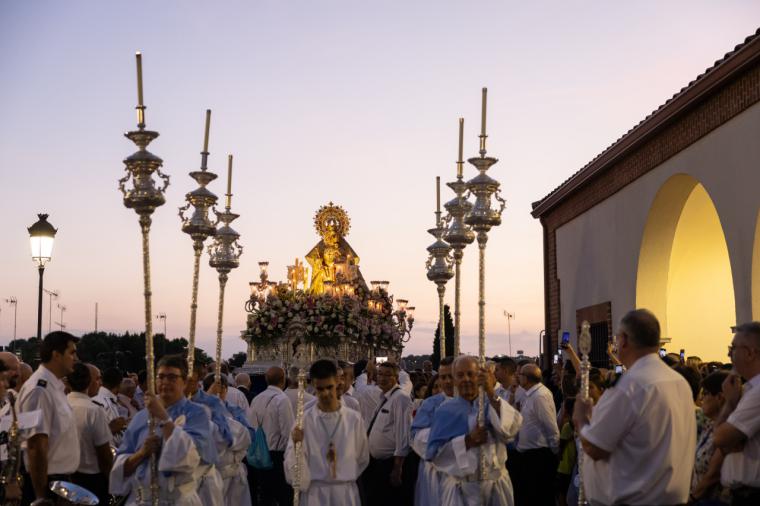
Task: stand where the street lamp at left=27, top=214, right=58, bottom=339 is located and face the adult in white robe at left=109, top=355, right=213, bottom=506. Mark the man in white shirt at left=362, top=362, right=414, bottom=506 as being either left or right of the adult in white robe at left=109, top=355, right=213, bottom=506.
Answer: left

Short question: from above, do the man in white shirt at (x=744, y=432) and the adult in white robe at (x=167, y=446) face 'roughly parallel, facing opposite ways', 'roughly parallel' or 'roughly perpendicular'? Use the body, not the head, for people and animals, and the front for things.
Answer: roughly perpendicular

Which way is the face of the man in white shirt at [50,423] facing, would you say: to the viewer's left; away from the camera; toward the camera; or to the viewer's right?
to the viewer's right

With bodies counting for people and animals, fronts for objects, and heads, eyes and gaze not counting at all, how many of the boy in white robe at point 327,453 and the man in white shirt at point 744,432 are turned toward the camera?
1

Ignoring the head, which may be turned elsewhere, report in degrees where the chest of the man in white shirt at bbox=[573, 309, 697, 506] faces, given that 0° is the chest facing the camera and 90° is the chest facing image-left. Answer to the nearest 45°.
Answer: approximately 135°

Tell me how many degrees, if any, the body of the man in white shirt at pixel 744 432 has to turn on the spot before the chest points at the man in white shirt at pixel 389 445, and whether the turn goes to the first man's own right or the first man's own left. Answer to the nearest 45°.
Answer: approximately 45° to the first man's own right

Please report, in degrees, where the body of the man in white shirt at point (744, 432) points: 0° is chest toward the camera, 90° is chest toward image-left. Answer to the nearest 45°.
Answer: approximately 90°

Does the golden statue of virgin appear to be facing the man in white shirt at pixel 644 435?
yes

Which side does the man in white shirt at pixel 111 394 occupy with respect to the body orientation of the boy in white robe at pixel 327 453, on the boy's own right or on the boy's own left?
on the boy's own right
